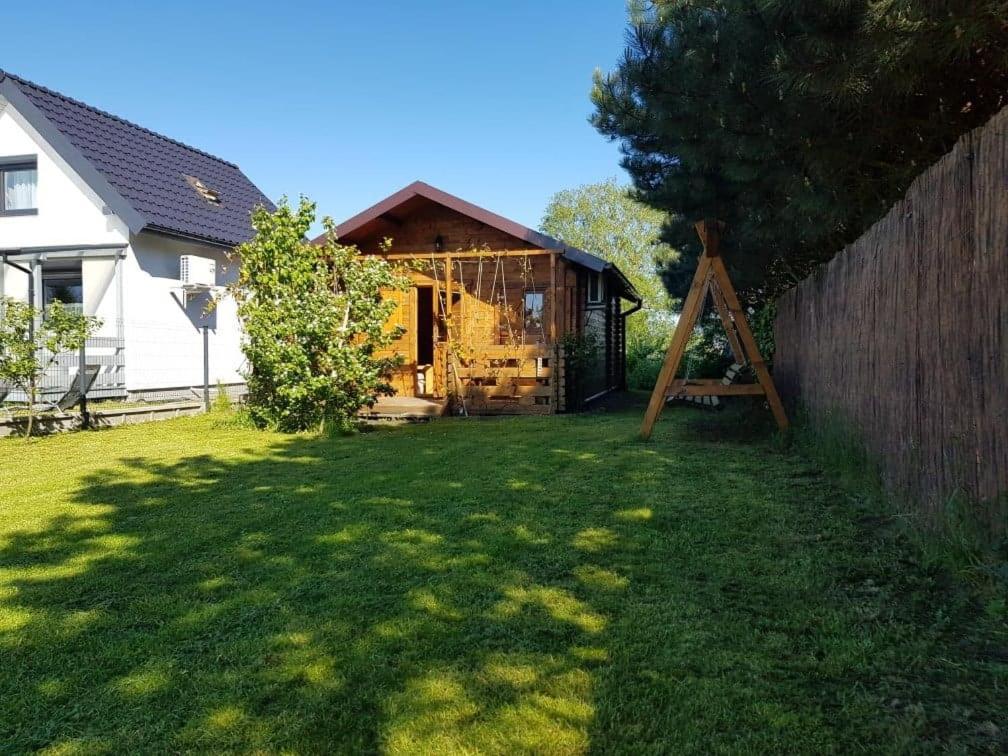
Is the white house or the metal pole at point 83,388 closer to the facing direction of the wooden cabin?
the metal pole

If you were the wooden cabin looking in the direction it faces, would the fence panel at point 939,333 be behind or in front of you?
in front

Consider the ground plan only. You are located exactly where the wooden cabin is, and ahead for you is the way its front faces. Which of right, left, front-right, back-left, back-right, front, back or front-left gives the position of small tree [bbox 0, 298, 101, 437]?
front-right

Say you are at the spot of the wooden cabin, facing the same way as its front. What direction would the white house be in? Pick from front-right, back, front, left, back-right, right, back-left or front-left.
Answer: right

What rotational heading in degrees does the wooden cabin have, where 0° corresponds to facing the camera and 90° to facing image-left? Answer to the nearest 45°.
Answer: approximately 0°

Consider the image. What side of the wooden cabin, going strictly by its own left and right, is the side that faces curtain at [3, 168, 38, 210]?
right

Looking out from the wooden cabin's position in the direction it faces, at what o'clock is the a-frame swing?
The a-frame swing is roughly at 11 o'clock from the wooden cabin.

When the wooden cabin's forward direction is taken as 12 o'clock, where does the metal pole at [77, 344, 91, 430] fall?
The metal pole is roughly at 2 o'clock from the wooden cabin.

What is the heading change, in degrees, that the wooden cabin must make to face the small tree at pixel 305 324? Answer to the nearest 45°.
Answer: approximately 45° to its right

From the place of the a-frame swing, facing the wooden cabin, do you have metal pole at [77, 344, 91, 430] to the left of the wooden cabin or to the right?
left

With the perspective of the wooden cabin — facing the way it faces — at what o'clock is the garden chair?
The garden chair is roughly at 2 o'clock from the wooden cabin.
